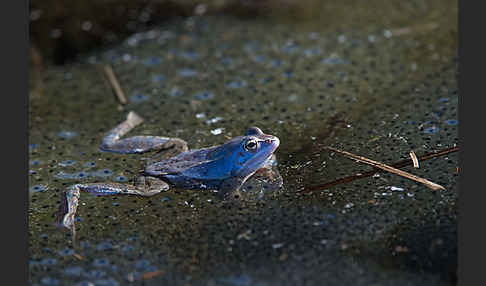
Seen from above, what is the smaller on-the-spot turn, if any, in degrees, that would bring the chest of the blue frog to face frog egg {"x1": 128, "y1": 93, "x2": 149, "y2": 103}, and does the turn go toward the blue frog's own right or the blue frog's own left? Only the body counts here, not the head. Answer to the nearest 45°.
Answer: approximately 90° to the blue frog's own left

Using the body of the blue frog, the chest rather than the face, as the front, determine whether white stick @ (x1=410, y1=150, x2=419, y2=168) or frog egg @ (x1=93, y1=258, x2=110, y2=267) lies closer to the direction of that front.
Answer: the white stick

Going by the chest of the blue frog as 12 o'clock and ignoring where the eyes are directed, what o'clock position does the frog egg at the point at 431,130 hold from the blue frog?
The frog egg is roughly at 12 o'clock from the blue frog.

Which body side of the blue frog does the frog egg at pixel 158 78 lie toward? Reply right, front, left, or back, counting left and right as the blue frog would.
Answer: left

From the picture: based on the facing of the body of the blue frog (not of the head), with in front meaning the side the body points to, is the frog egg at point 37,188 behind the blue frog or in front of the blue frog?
behind

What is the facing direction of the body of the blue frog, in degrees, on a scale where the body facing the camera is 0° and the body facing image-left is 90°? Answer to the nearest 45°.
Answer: approximately 270°

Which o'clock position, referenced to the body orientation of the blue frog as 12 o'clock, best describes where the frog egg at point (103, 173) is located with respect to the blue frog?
The frog egg is roughly at 7 o'clock from the blue frog.

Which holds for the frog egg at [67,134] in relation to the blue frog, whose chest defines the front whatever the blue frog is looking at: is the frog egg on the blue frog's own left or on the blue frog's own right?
on the blue frog's own left

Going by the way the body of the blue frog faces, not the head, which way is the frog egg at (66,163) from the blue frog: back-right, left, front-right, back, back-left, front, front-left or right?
back-left

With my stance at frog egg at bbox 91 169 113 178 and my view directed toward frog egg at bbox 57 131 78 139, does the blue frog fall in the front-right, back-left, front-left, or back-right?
back-right

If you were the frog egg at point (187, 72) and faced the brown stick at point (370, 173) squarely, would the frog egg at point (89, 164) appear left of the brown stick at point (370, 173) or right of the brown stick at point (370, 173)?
right

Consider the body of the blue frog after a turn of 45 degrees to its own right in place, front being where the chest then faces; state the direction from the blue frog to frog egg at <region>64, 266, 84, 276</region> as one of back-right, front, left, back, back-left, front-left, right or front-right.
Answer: right

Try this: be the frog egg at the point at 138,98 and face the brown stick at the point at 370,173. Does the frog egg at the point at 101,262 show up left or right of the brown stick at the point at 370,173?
right

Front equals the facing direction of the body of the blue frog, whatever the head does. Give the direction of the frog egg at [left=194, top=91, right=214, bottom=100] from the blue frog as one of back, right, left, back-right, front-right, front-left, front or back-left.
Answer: left

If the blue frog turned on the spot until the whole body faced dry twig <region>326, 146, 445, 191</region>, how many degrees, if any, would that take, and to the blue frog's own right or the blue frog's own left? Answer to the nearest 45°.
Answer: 0° — it already faces it

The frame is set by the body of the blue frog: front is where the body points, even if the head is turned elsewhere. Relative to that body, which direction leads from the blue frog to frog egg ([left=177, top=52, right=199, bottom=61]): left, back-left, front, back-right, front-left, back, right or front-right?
left
